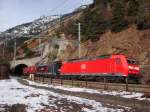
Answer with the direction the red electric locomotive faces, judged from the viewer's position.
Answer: facing the viewer and to the right of the viewer
